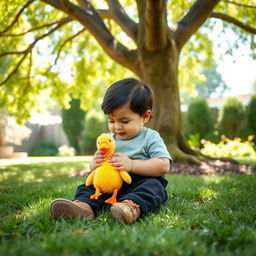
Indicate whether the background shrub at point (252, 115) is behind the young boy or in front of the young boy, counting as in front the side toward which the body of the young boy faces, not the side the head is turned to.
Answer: behind

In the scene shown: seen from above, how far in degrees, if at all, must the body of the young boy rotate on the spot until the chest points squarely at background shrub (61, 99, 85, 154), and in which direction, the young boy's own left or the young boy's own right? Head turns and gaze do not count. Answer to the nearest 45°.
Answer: approximately 135° to the young boy's own right

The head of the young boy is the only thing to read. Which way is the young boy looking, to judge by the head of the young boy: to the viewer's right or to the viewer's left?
to the viewer's left

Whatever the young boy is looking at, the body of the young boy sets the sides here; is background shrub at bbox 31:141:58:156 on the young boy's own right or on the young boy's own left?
on the young boy's own right

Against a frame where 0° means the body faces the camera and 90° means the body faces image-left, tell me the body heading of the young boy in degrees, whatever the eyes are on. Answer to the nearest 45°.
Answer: approximately 45°

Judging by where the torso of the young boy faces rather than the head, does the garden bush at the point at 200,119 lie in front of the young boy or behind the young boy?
behind
